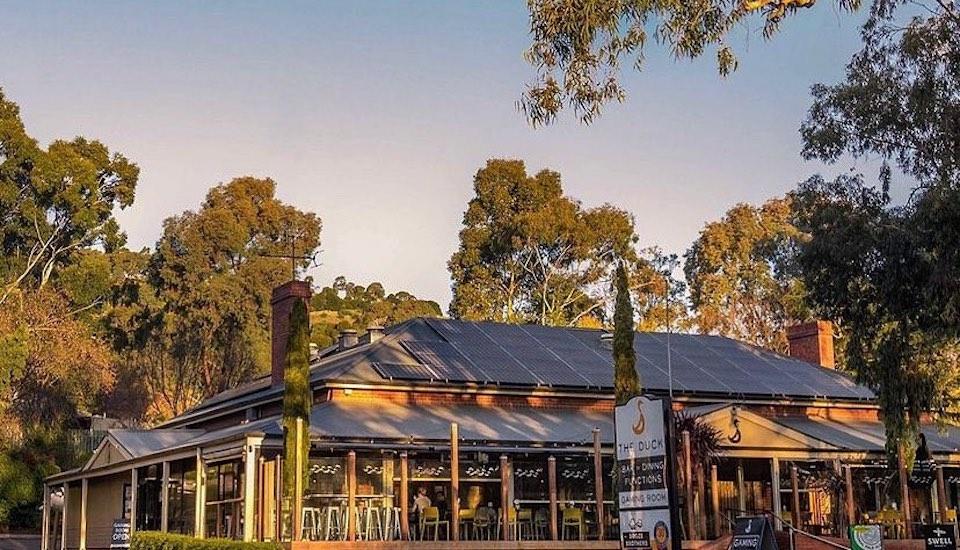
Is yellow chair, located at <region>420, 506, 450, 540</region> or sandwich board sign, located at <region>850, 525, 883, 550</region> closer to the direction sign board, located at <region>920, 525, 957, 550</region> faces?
the sandwich board sign

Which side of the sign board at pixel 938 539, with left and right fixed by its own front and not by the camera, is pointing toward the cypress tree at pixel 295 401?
right

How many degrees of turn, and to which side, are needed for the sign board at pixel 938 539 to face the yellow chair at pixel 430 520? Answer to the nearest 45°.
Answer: approximately 90° to its right

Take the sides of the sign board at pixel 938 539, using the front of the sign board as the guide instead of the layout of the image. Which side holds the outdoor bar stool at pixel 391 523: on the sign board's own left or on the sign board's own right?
on the sign board's own right

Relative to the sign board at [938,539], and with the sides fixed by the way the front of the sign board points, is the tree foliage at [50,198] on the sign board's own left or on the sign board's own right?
on the sign board's own right

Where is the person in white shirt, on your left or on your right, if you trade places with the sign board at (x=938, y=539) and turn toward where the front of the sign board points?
on your right

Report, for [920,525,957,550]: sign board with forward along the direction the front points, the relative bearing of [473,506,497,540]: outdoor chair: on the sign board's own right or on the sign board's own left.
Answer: on the sign board's own right

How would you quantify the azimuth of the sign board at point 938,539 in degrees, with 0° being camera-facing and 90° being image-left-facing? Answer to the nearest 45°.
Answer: approximately 0°

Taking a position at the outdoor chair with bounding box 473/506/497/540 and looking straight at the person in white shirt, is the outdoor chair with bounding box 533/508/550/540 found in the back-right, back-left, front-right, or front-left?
back-right

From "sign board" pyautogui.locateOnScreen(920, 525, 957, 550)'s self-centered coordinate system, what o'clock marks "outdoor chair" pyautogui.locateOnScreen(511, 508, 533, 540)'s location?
The outdoor chair is roughly at 3 o'clock from the sign board.

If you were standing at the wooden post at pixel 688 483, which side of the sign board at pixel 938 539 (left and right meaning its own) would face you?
right

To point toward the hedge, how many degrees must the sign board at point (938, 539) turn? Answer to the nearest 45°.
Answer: approximately 90° to its right
